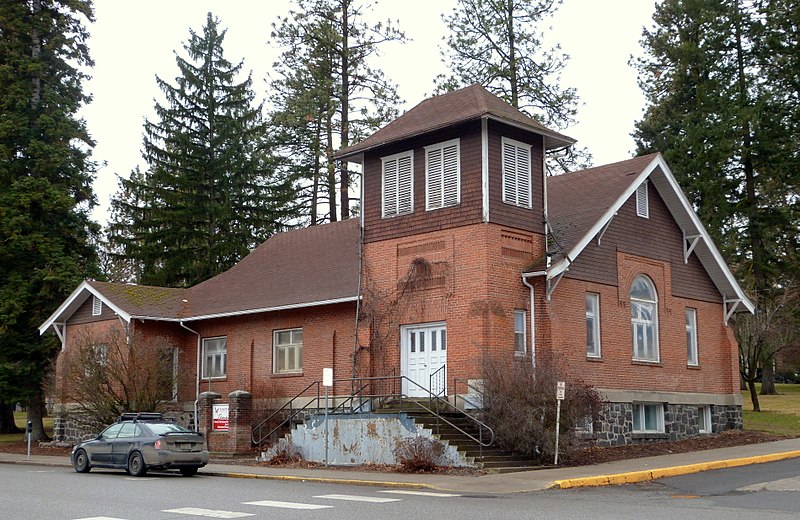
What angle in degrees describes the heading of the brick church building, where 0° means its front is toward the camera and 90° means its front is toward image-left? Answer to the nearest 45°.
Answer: approximately 45°

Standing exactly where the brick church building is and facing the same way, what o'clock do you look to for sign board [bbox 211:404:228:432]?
The sign board is roughly at 2 o'clock from the brick church building.

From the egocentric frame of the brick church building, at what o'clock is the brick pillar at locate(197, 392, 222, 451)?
The brick pillar is roughly at 2 o'clock from the brick church building.

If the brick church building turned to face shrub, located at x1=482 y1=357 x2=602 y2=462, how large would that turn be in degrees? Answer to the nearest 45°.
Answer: approximately 45° to its left

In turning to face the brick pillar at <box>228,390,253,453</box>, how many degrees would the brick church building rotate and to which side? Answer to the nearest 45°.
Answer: approximately 45° to its right
